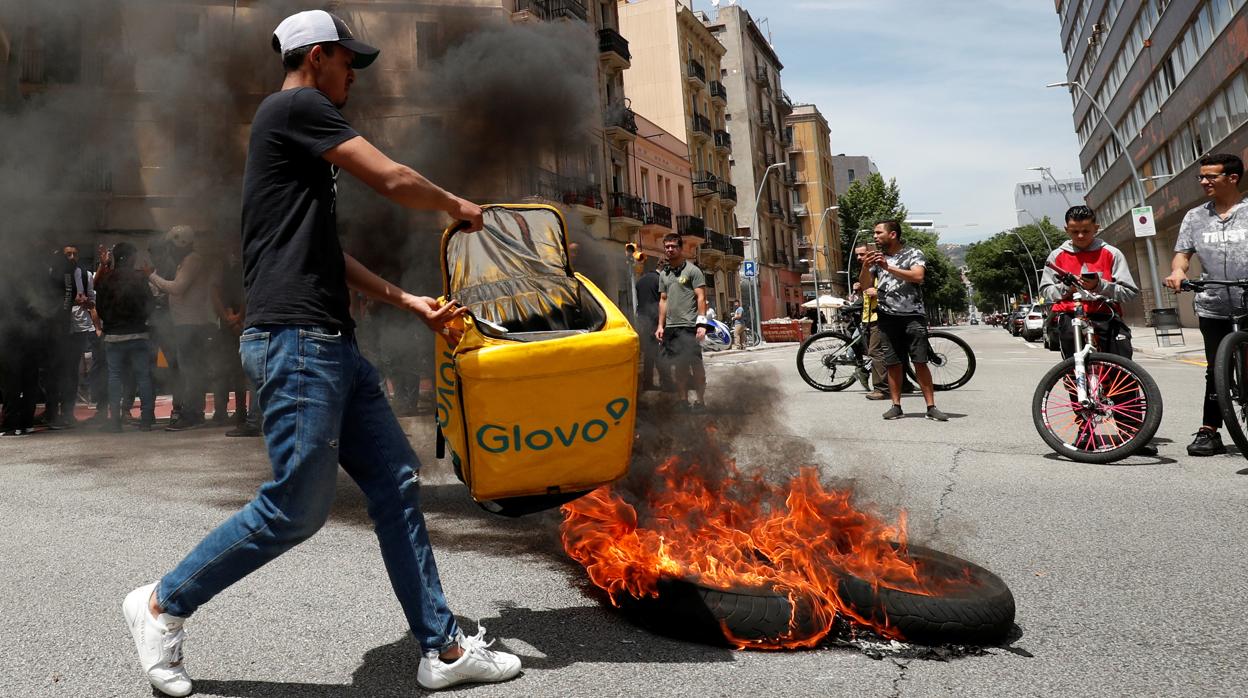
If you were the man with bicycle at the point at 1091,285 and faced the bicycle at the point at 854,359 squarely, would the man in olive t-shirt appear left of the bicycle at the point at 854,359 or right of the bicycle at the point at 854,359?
left

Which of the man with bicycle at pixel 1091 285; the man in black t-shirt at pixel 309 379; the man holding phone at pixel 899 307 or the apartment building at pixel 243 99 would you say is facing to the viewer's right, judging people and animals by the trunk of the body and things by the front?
the man in black t-shirt

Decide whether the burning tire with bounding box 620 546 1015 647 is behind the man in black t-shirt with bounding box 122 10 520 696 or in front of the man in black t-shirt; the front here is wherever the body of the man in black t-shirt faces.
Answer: in front

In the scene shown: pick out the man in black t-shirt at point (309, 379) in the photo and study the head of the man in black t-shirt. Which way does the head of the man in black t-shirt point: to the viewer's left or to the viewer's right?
to the viewer's right

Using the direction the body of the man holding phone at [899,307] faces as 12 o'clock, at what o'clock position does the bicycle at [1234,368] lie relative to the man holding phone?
The bicycle is roughly at 9 o'clock from the man holding phone.

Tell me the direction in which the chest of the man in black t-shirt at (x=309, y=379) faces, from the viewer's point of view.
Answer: to the viewer's right

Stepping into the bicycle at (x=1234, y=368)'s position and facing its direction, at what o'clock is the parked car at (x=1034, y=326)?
The parked car is roughly at 6 o'clock from the bicycle.

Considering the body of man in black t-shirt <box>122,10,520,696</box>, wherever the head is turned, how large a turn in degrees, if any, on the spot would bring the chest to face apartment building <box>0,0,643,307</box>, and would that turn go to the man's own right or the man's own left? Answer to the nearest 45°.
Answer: approximately 90° to the man's own left

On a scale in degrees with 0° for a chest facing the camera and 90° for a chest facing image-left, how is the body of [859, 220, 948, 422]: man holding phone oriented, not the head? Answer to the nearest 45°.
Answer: approximately 45°
